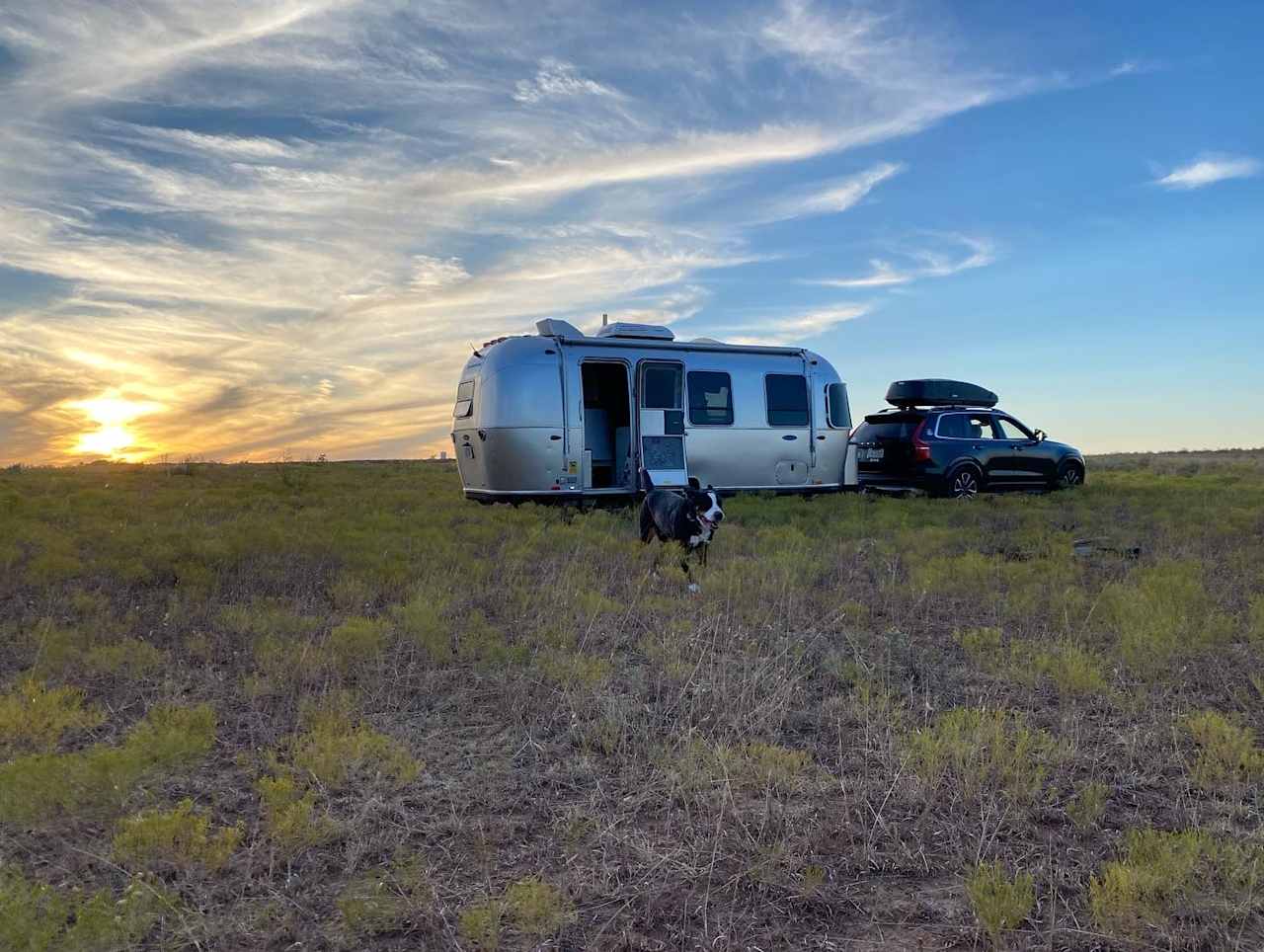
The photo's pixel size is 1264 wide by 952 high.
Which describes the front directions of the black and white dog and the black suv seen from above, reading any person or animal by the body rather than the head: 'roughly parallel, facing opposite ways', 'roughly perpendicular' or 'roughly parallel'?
roughly perpendicular

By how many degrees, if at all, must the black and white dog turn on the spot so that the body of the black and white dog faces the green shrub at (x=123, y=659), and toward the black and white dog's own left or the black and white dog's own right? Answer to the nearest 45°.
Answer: approximately 90° to the black and white dog's own right

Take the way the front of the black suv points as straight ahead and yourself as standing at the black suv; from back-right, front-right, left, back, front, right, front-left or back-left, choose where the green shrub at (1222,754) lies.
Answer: back-right

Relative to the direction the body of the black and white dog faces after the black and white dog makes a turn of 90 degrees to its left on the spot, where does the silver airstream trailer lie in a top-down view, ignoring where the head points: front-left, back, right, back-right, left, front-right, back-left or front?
front-left

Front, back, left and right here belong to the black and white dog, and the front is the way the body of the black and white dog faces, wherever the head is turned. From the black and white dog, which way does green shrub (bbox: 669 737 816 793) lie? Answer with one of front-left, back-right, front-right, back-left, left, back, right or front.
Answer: front-right

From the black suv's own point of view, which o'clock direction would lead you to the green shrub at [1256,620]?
The green shrub is roughly at 4 o'clock from the black suv.

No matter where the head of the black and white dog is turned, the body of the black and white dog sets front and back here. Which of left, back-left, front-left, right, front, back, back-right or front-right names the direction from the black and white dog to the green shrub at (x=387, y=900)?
front-right

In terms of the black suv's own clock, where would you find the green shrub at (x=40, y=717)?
The green shrub is roughly at 5 o'clock from the black suv.

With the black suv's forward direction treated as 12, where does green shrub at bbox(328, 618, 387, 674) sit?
The green shrub is roughly at 5 o'clock from the black suv.

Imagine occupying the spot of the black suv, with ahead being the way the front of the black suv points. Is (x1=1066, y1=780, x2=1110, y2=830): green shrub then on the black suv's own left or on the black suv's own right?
on the black suv's own right

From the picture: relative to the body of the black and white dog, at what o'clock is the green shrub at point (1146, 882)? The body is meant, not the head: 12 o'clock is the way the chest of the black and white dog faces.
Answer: The green shrub is roughly at 1 o'clock from the black and white dog.

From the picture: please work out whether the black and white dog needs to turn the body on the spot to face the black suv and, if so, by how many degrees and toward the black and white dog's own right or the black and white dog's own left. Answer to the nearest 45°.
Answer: approximately 90° to the black and white dog's own left

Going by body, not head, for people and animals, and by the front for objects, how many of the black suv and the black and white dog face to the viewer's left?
0

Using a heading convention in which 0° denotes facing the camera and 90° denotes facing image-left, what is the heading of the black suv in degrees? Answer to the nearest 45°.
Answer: approximately 225°

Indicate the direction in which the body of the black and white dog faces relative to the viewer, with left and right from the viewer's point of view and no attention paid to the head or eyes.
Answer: facing the viewer and to the right of the viewer

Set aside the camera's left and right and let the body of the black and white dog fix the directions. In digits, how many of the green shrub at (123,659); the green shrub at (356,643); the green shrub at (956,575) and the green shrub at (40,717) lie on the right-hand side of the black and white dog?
3

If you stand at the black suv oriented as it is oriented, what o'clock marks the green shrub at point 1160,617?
The green shrub is roughly at 4 o'clock from the black suv.

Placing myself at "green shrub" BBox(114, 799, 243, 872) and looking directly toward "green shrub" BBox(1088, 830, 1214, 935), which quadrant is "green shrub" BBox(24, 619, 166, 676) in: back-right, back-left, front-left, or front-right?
back-left
